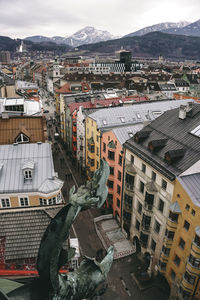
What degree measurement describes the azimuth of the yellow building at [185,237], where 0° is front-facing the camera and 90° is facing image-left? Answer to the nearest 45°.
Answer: approximately 45°
